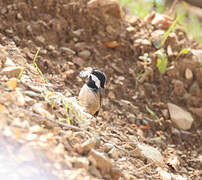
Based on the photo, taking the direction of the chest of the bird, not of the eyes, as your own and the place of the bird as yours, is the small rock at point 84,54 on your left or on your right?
on your right

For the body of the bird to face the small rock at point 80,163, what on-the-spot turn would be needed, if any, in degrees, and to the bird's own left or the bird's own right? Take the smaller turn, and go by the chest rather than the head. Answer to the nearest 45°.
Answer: approximately 45° to the bird's own left

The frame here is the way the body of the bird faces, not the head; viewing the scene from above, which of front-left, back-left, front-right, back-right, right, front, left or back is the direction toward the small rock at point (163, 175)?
left

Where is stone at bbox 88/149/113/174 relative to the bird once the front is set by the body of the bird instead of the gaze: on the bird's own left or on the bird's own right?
on the bird's own left

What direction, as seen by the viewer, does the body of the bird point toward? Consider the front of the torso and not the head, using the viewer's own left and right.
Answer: facing the viewer and to the left of the viewer

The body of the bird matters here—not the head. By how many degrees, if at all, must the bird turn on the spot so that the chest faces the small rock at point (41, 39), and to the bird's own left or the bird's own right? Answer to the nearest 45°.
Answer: approximately 90° to the bird's own right

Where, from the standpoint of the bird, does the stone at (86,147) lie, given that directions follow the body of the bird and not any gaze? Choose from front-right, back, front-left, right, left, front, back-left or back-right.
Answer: front-left

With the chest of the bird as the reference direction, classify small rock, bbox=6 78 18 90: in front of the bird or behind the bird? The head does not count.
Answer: in front

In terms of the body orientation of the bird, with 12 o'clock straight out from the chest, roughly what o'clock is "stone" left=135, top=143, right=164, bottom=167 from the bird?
The stone is roughly at 9 o'clock from the bird.

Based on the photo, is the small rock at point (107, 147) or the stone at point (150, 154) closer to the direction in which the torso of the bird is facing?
the small rock
